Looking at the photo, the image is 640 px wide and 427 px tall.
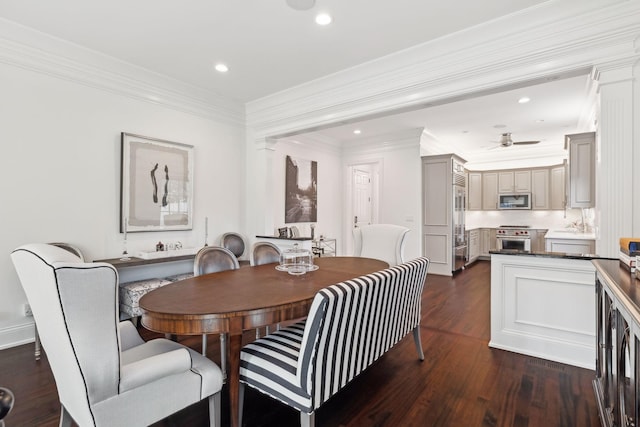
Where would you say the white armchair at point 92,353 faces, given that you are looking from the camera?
facing away from the viewer and to the right of the viewer

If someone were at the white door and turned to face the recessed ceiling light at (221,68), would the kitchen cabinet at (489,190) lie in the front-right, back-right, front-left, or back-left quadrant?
back-left

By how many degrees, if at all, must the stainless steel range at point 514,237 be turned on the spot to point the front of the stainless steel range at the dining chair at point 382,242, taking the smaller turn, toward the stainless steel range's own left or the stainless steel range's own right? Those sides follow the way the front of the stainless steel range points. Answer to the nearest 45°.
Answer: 0° — it already faces it

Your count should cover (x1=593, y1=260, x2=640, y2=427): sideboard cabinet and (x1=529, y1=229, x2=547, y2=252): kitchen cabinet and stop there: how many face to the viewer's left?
1

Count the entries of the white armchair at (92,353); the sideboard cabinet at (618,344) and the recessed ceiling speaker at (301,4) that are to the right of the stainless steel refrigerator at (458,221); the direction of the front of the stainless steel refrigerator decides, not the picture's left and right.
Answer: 3

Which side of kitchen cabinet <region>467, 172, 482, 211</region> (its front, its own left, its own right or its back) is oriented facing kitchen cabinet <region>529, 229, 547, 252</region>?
left

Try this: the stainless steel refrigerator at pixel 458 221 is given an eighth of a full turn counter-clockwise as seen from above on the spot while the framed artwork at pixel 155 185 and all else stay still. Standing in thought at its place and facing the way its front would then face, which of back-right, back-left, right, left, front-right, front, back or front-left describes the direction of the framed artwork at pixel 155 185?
back

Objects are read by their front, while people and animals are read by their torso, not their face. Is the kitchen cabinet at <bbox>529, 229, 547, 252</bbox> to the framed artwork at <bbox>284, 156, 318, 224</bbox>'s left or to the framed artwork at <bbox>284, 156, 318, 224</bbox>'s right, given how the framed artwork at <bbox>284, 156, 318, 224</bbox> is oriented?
on its left

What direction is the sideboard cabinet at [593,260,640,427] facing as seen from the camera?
to the viewer's left

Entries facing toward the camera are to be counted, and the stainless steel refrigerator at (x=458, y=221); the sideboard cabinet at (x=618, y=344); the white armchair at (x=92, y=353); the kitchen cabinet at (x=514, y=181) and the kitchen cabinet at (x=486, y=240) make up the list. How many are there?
2

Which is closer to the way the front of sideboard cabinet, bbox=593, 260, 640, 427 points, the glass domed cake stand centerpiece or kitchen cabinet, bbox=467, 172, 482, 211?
the glass domed cake stand centerpiece

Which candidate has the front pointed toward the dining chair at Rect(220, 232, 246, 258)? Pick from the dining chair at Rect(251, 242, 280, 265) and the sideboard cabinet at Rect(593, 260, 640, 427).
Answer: the sideboard cabinet
